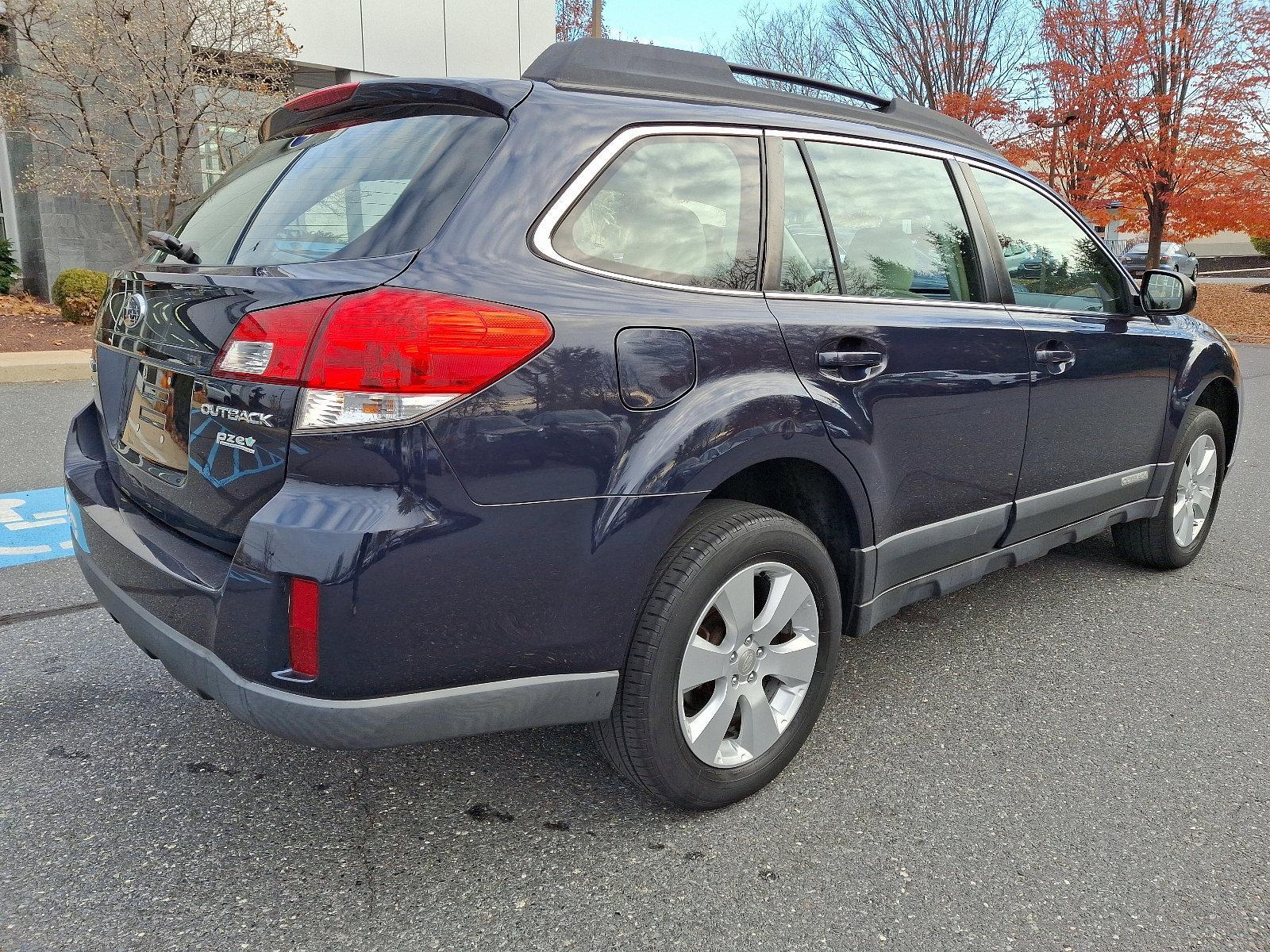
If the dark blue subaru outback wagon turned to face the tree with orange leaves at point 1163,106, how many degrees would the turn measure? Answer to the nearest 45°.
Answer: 0° — it already faces it

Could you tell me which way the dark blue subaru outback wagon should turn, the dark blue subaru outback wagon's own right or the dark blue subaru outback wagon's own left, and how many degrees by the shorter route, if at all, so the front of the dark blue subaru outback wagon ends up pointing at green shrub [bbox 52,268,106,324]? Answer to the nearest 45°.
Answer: approximately 90° to the dark blue subaru outback wagon's own left

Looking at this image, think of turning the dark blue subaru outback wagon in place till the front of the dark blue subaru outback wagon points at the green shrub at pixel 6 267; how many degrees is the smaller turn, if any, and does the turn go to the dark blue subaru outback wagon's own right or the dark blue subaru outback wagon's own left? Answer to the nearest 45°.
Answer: approximately 90° to the dark blue subaru outback wagon's own left

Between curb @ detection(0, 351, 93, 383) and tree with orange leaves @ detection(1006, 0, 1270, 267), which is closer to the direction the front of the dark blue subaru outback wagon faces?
the tree with orange leaves

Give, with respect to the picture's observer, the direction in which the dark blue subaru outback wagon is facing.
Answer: facing away from the viewer and to the right of the viewer

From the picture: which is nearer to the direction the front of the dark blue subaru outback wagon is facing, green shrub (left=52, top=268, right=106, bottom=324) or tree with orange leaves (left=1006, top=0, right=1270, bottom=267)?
the tree with orange leaves

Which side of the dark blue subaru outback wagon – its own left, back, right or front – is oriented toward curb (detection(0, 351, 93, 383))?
left
